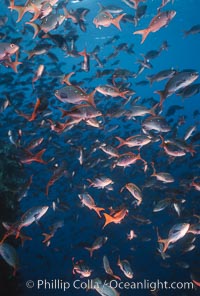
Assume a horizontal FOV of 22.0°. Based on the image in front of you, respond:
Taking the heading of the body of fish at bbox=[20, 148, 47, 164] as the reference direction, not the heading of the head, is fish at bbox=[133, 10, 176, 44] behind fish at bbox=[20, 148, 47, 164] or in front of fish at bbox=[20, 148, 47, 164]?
behind

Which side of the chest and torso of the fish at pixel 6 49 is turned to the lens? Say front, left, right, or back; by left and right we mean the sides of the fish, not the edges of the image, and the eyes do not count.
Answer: right

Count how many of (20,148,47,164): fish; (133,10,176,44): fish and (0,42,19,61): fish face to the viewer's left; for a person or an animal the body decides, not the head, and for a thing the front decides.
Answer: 1

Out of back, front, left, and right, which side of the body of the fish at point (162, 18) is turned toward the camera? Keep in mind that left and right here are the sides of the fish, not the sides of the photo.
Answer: right

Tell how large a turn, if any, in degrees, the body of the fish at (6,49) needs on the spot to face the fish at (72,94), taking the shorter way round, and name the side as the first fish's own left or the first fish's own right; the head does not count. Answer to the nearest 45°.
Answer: approximately 45° to the first fish's own right

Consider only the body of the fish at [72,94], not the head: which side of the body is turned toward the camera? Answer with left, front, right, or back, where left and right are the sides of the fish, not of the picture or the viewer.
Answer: left

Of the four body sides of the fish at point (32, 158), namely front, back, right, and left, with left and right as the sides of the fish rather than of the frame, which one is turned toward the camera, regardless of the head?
left
